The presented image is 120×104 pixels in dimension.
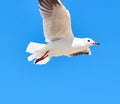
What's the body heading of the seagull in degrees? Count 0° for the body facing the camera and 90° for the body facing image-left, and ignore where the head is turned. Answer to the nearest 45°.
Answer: approximately 270°
